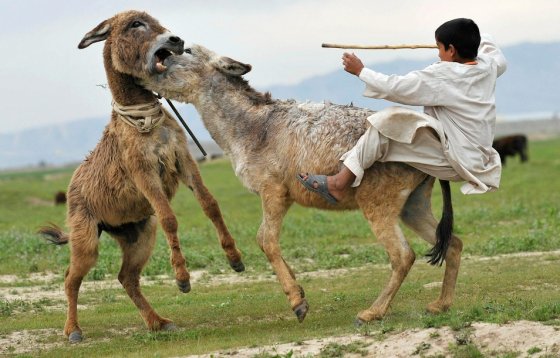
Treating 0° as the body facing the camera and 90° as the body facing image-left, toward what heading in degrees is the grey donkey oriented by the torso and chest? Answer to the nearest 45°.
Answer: approximately 90°

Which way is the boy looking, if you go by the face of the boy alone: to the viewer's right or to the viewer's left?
to the viewer's left

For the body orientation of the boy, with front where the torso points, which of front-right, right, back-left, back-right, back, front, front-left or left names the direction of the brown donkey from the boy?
front-left

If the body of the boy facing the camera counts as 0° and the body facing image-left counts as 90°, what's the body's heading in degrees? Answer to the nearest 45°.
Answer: approximately 135°

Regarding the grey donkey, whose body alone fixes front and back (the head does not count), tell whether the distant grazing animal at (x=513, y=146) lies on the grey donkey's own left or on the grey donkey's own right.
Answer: on the grey donkey's own right
